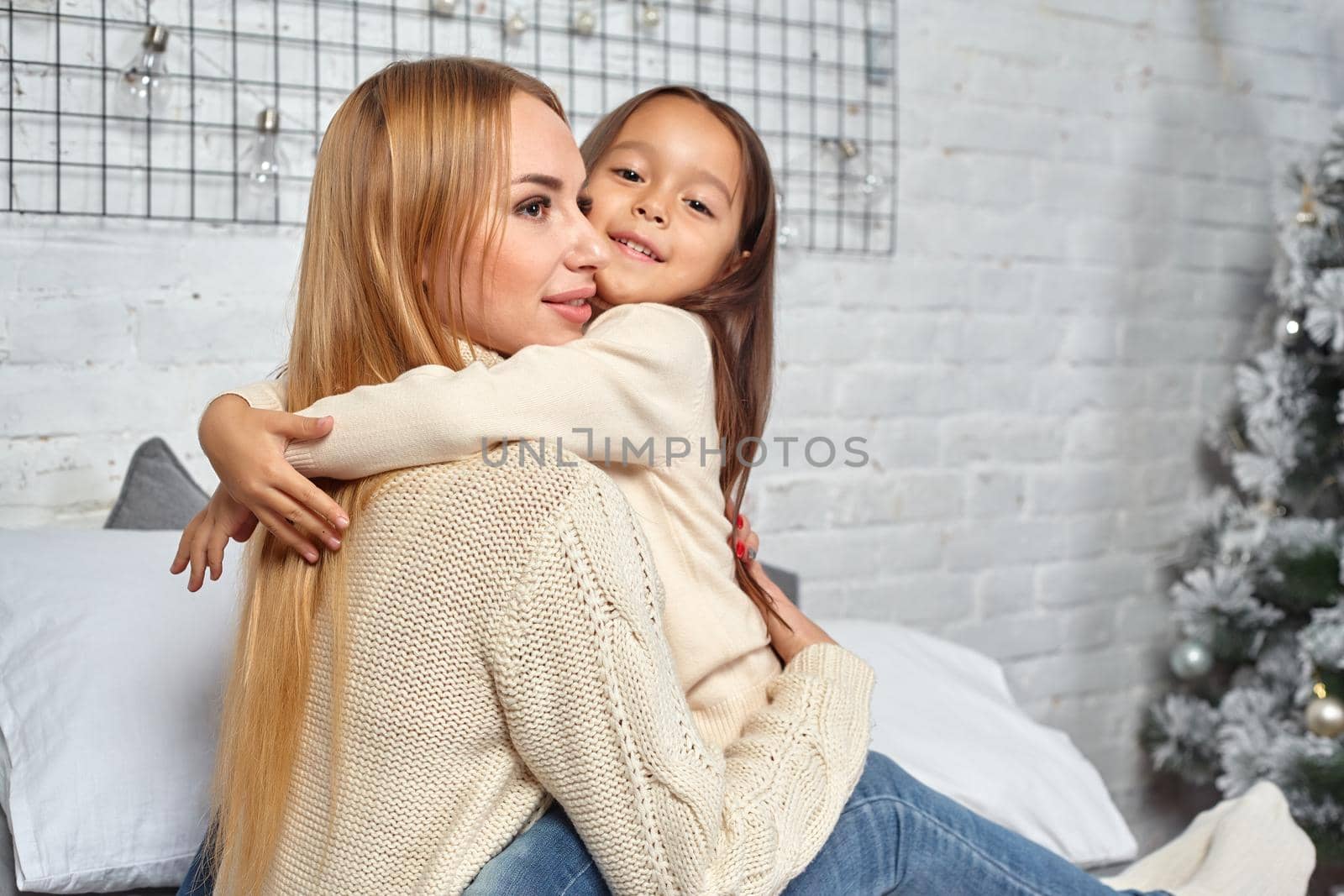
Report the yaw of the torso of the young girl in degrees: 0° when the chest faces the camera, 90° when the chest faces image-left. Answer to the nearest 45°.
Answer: approximately 90°

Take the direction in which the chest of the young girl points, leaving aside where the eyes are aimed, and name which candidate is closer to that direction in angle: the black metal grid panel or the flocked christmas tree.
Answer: the black metal grid panel

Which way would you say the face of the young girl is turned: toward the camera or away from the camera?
toward the camera

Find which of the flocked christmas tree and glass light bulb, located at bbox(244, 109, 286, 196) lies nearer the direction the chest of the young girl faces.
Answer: the glass light bulb

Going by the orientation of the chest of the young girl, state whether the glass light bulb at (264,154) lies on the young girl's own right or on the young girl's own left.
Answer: on the young girl's own right
